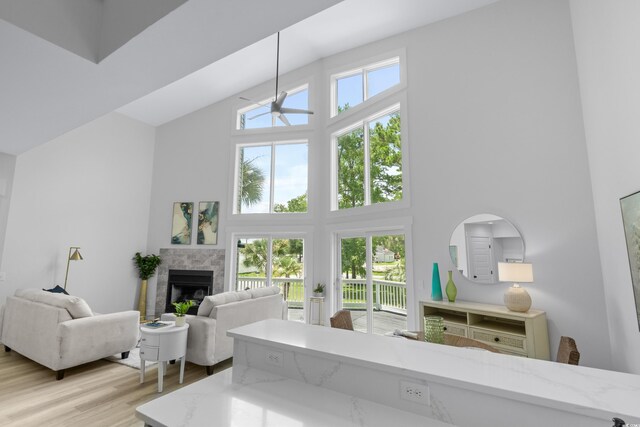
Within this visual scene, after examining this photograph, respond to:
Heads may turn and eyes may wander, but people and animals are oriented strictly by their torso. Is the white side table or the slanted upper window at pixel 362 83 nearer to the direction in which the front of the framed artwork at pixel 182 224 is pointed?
the white side table

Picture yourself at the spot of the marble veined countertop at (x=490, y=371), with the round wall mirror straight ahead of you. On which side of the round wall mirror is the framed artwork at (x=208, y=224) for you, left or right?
left

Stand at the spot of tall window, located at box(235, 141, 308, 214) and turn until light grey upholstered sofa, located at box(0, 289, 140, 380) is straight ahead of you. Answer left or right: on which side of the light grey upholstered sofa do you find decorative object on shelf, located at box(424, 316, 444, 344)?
left

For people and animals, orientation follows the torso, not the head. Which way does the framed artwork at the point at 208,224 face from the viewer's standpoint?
toward the camera

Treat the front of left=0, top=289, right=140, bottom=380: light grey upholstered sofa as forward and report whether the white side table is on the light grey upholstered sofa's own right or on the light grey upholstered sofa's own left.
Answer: on the light grey upholstered sofa's own right

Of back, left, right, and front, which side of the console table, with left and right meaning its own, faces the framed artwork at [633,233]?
left

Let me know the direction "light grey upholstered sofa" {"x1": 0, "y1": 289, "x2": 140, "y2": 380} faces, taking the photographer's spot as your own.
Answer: facing away from the viewer and to the right of the viewer

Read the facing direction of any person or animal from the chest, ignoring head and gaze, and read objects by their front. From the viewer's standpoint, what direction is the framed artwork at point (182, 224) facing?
toward the camera

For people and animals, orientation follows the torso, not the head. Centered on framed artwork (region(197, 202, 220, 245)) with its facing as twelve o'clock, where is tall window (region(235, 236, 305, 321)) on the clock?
The tall window is roughly at 10 o'clock from the framed artwork.

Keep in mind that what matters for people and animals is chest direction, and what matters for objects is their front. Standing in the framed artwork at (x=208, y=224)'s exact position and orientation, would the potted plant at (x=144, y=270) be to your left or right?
on your right
